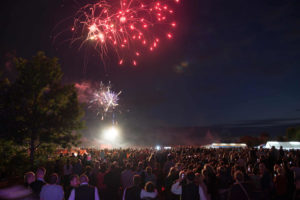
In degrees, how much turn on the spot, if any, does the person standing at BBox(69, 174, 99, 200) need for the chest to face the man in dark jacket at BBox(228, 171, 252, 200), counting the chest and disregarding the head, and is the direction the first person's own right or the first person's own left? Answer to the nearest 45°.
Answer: approximately 90° to the first person's own right

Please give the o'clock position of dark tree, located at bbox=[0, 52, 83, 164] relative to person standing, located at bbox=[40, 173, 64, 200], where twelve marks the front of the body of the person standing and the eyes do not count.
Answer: The dark tree is roughly at 12 o'clock from the person standing.

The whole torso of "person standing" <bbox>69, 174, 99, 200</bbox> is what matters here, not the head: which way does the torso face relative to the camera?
away from the camera

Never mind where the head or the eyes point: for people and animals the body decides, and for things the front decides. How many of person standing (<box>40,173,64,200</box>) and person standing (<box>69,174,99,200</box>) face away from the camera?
2

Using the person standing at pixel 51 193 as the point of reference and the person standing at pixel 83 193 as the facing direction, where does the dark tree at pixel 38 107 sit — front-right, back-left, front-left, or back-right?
back-left

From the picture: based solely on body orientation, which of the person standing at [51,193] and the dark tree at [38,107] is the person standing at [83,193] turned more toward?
the dark tree

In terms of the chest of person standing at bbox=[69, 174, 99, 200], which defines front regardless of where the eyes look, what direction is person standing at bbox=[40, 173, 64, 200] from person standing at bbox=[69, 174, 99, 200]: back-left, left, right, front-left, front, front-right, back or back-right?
front-left

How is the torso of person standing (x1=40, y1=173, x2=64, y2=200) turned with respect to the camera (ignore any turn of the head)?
away from the camera

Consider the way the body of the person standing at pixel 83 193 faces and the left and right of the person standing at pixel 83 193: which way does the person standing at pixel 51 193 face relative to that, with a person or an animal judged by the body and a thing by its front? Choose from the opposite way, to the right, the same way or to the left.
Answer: the same way

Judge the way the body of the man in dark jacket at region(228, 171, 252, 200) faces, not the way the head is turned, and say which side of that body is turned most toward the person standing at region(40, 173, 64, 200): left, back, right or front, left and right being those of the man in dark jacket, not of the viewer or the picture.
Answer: left

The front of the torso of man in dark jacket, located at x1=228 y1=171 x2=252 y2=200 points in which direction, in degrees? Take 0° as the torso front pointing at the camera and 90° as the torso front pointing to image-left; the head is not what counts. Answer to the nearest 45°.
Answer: approximately 180°

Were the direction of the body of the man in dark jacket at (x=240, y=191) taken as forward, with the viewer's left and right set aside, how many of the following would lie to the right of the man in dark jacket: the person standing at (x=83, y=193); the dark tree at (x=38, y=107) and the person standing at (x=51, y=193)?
0

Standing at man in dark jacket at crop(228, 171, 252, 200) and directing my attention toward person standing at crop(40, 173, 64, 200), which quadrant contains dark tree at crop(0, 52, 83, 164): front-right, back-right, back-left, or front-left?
front-right

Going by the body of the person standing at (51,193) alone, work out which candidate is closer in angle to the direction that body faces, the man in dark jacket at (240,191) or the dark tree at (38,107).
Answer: the dark tree
